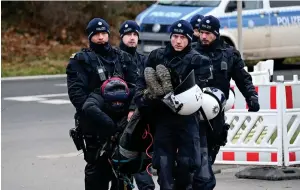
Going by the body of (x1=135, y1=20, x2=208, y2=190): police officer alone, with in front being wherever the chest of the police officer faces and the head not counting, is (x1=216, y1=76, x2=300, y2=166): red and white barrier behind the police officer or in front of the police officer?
behind

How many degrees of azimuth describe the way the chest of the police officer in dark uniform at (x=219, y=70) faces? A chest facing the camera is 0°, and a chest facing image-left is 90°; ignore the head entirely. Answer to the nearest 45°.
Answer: approximately 45°

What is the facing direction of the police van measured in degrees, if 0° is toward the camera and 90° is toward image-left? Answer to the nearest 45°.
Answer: approximately 45°
